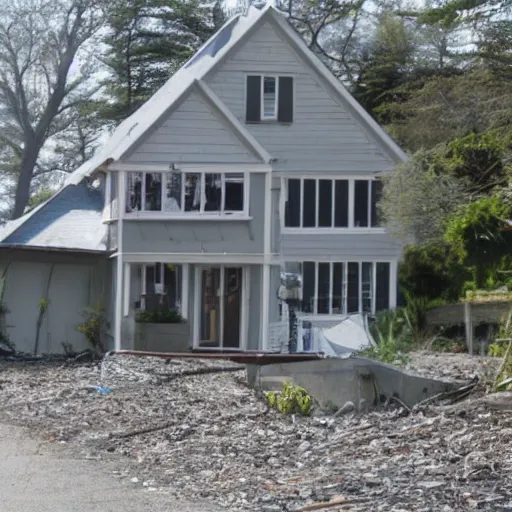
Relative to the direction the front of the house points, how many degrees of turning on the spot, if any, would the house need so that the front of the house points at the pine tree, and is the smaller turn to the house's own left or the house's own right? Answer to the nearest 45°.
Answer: approximately 180°

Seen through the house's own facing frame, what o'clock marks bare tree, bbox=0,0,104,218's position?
The bare tree is roughly at 5 o'clock from the house.

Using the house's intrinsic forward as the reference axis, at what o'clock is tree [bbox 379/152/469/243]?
The tree is roughly at 10 o'clock from the house.

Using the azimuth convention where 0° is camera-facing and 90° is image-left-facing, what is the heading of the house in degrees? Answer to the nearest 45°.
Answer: approximately 0°

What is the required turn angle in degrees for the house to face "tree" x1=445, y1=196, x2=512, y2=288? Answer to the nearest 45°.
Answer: approximately 45° to its left

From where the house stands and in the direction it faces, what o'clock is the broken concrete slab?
The broken concrete slab is roughly at 12 o'clock from the house.

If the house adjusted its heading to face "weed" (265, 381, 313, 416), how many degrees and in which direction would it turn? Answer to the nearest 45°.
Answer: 0° — it already faces it

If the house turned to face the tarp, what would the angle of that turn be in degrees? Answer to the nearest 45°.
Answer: approximately 45° to its left

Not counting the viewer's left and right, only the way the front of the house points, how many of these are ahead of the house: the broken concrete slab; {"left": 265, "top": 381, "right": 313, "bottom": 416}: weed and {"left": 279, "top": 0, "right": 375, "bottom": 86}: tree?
2

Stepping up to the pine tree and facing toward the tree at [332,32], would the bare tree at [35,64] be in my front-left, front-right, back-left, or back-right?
back-right

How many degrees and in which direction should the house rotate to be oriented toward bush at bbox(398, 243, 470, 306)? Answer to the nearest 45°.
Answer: approximately 45° to its left
